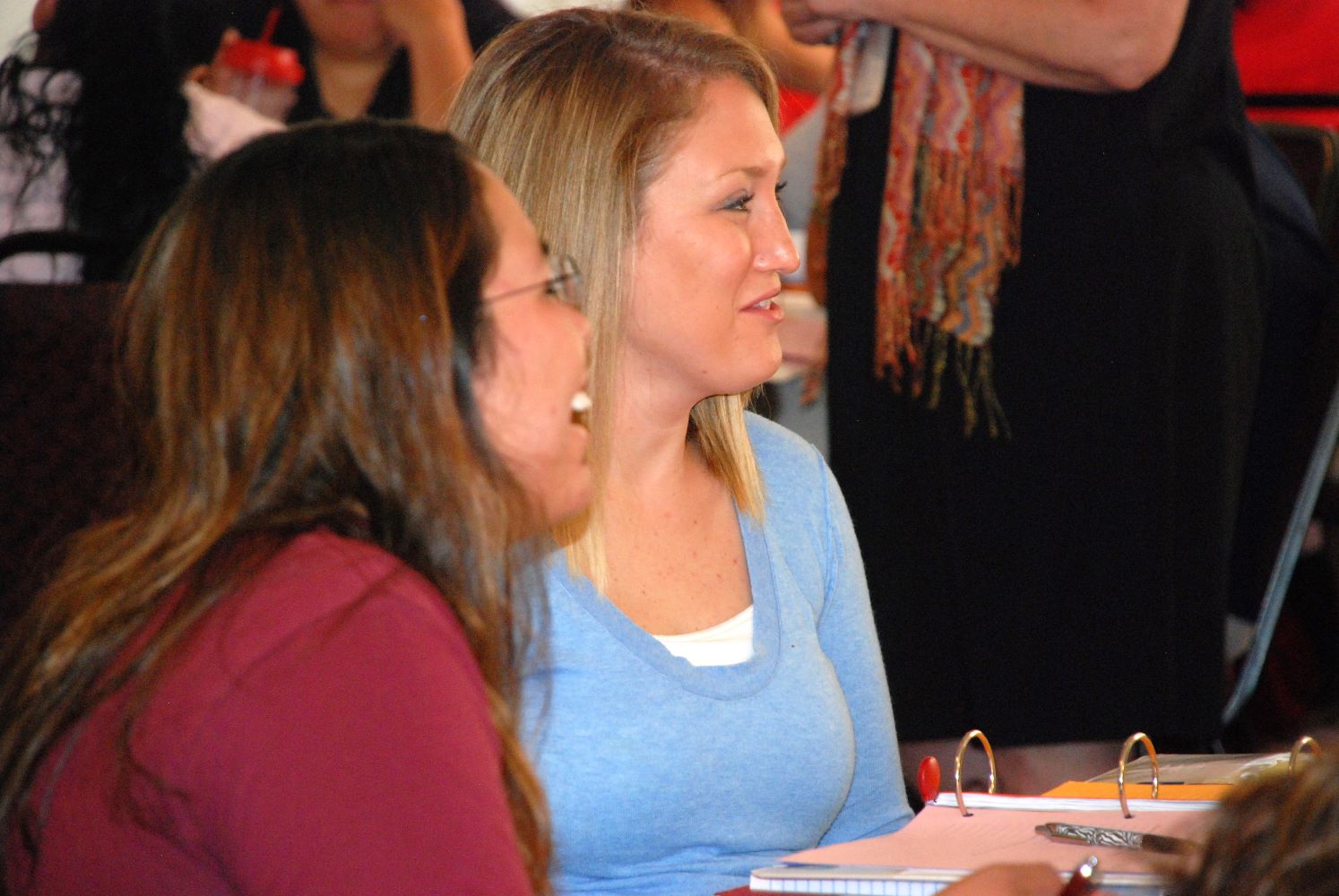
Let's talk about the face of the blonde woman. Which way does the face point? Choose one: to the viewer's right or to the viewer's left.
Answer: to the viewer's right

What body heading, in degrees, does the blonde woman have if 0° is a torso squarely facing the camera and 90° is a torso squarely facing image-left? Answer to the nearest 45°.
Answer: approximately 315°

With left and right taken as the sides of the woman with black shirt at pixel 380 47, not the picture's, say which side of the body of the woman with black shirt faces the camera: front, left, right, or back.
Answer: front

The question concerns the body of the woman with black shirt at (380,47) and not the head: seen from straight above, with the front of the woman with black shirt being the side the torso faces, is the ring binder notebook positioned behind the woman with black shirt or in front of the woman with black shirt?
in front

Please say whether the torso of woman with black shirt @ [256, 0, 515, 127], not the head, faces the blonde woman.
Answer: yes

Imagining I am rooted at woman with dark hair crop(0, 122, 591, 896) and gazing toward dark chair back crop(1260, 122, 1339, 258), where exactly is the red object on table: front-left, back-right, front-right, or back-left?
front-right

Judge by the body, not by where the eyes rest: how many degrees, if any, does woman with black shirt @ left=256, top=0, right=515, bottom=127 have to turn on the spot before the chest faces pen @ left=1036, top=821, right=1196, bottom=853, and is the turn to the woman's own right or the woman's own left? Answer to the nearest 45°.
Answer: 0° — they already face it
